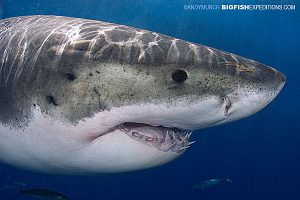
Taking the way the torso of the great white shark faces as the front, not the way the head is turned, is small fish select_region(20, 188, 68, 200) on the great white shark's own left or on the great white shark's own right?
on the great white shark's own left

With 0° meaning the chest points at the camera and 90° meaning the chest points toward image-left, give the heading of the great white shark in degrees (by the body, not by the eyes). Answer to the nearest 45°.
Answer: approximately 270°
